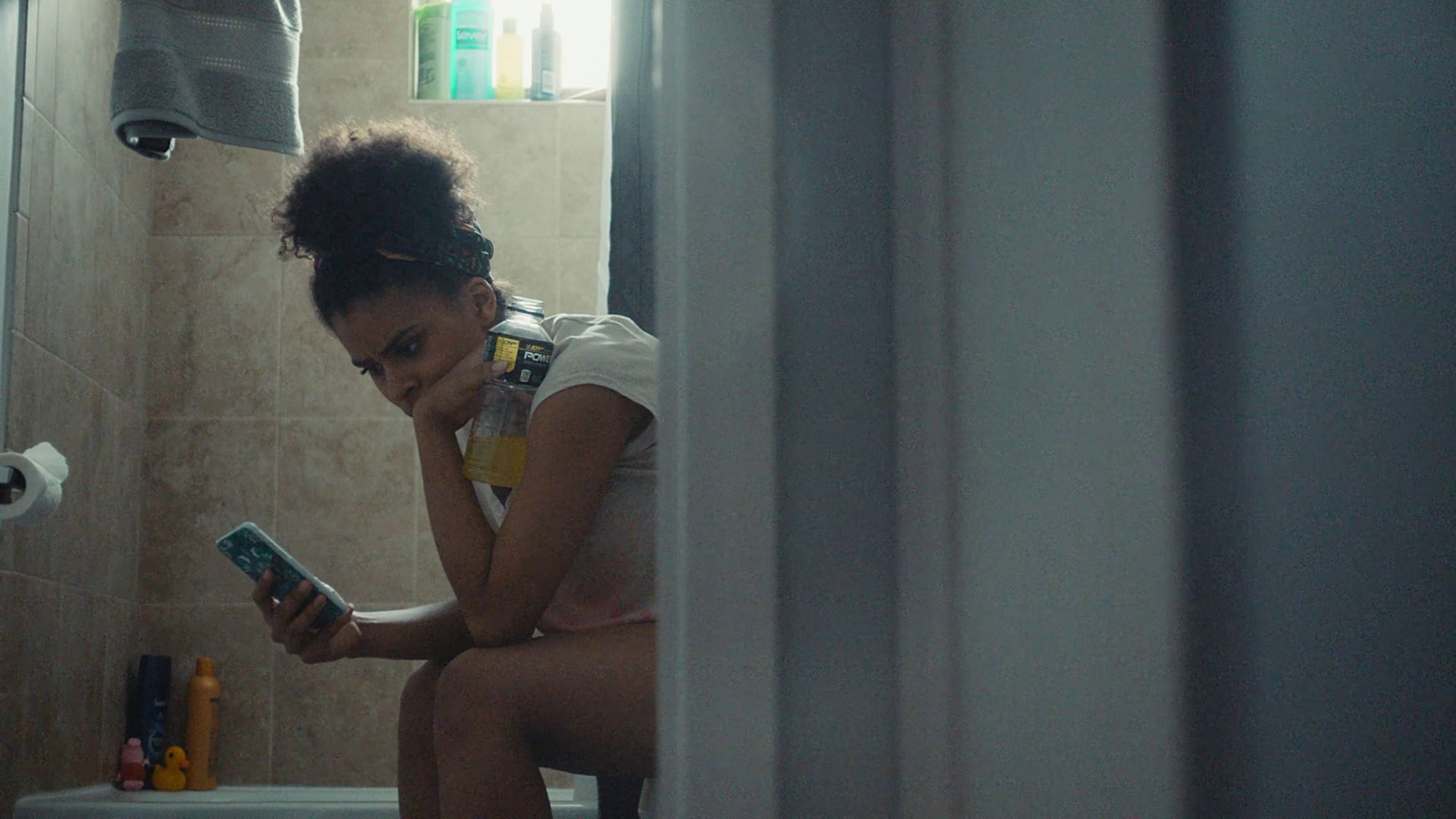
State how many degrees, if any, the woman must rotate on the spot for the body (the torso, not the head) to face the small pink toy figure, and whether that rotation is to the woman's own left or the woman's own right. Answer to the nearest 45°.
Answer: approximately 45° to the woman's own right

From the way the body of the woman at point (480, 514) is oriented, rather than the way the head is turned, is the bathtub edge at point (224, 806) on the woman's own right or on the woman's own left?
on the woman's own right

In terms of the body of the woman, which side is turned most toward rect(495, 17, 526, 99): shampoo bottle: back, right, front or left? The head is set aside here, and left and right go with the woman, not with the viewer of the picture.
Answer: right

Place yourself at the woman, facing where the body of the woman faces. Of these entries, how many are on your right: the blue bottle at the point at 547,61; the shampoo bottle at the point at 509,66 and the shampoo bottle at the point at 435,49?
3

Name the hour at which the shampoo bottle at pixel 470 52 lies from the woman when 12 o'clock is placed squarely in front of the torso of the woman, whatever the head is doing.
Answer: The shampoo bottle is roughly at 3 o'clock from the woman.

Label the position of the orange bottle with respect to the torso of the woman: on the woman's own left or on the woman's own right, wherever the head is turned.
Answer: on the woman's own right

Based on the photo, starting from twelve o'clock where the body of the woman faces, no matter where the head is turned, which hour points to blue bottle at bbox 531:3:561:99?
The blue bottle is roughly at 3 o'clock from the woman.

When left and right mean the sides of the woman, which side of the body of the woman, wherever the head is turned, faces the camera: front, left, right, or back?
left

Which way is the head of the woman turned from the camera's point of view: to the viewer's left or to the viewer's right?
to the viewer's left
